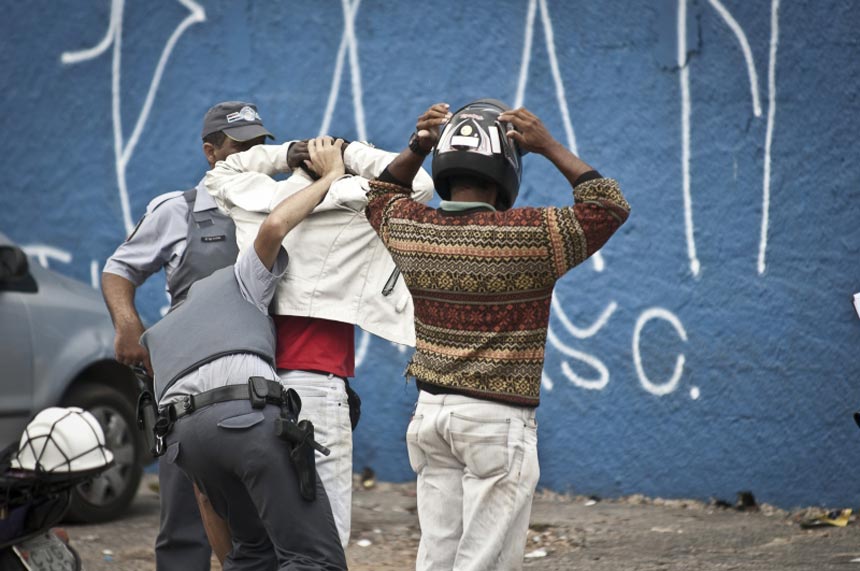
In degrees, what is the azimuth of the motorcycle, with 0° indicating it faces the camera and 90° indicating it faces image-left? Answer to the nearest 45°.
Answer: approximately 135°

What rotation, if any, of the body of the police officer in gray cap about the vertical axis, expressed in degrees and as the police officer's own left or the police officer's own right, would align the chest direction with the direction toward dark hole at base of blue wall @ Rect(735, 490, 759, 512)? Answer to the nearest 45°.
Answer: approximately 45° to the police officer's own left

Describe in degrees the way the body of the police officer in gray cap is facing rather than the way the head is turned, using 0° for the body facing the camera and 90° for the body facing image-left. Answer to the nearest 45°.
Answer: approximately 315°

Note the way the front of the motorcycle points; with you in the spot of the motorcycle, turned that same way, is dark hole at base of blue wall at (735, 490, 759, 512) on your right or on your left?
on your right

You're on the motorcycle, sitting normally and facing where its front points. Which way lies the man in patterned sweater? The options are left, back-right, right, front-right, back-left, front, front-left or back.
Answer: back

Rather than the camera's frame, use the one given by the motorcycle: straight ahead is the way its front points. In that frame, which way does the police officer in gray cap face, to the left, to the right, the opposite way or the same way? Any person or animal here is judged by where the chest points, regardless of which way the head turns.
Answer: the opposite way

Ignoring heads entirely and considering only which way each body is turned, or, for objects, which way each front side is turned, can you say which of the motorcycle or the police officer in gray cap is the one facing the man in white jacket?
the police officer in gray cap

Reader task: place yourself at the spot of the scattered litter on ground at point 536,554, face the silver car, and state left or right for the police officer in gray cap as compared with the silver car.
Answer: left

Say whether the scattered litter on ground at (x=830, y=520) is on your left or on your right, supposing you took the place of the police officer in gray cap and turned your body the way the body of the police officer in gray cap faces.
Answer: on your left

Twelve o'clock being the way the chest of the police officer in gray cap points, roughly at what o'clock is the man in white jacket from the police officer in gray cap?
The man in white jacket is roughly at 12 o'clock from the police officer in gray cap.

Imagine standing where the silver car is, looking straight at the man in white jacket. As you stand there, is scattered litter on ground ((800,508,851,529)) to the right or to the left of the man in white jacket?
left

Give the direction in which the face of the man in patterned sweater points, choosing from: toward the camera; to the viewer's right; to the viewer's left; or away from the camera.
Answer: away from the camera
